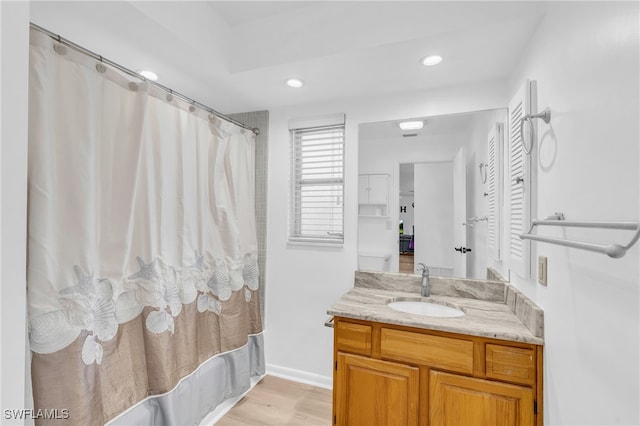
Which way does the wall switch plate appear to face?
to the viewer's left

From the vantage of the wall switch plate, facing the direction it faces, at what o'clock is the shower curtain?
The shower curtain is roughly at 11 o'clock from the wall switch plate.

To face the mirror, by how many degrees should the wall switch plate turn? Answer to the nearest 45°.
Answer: approximately 45° to its right
